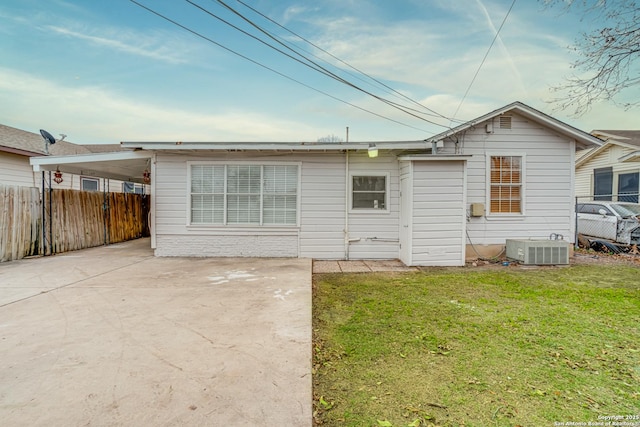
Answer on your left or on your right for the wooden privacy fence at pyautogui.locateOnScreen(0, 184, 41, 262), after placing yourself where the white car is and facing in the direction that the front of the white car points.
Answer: on your right

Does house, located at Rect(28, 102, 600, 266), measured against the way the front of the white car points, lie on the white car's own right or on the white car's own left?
on the white car's own right

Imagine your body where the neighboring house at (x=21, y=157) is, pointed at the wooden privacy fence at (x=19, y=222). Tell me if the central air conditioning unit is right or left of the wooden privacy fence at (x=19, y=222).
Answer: left

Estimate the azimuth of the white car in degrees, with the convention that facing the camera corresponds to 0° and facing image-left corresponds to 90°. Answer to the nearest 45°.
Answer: approximately 315°

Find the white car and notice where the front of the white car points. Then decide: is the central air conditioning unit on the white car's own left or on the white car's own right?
on the white car's own right
